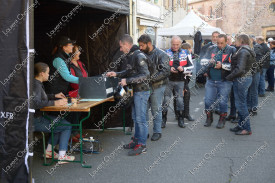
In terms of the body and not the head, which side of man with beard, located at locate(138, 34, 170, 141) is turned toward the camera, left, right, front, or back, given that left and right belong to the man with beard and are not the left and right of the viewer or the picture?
left

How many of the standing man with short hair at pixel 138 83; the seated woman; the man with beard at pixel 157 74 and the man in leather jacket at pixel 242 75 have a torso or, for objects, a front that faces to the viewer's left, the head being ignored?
3

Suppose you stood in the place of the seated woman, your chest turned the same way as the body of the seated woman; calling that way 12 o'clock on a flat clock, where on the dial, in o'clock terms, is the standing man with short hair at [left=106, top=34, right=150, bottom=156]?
The standing man with short hair is roughly at 12 o'clock from the seated woman.

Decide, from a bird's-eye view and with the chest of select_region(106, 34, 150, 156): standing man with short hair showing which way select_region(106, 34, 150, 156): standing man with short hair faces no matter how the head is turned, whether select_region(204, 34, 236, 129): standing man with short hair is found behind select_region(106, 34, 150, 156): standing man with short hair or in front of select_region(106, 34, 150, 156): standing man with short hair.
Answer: behind

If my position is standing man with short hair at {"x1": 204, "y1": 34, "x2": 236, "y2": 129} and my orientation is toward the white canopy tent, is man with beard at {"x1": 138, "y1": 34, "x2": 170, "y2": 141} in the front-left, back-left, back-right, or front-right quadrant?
back-left

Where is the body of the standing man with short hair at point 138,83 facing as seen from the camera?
to the viewer's left

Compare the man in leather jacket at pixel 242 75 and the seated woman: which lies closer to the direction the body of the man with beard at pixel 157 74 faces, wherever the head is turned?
the seated woman

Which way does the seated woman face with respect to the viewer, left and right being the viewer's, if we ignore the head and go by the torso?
facing to the right of the viewer

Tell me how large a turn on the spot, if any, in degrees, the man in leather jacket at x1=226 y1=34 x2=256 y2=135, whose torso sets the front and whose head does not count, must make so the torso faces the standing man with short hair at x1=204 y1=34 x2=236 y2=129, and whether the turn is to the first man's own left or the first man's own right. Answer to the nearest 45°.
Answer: approximately 45° to the first man's own right

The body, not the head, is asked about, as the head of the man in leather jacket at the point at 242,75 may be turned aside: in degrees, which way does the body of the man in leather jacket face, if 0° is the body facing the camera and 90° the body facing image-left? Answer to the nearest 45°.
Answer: approximately 90°

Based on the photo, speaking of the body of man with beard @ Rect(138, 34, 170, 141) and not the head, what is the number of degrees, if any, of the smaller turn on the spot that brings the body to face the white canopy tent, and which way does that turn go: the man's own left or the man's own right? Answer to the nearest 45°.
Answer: approximately 90° to the man's own right

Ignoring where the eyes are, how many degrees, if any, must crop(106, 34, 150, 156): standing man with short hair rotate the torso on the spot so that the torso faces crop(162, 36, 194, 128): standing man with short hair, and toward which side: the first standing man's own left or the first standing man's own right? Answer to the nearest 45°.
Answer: approximately 135° to the first standing man's own right

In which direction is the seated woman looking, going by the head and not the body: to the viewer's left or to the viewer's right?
to the viewer's right

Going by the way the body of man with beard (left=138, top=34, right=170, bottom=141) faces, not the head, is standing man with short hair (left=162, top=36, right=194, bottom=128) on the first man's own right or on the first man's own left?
on the first man's own right

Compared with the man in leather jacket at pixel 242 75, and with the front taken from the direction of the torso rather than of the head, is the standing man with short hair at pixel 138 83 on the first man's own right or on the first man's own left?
on the first man's own left
